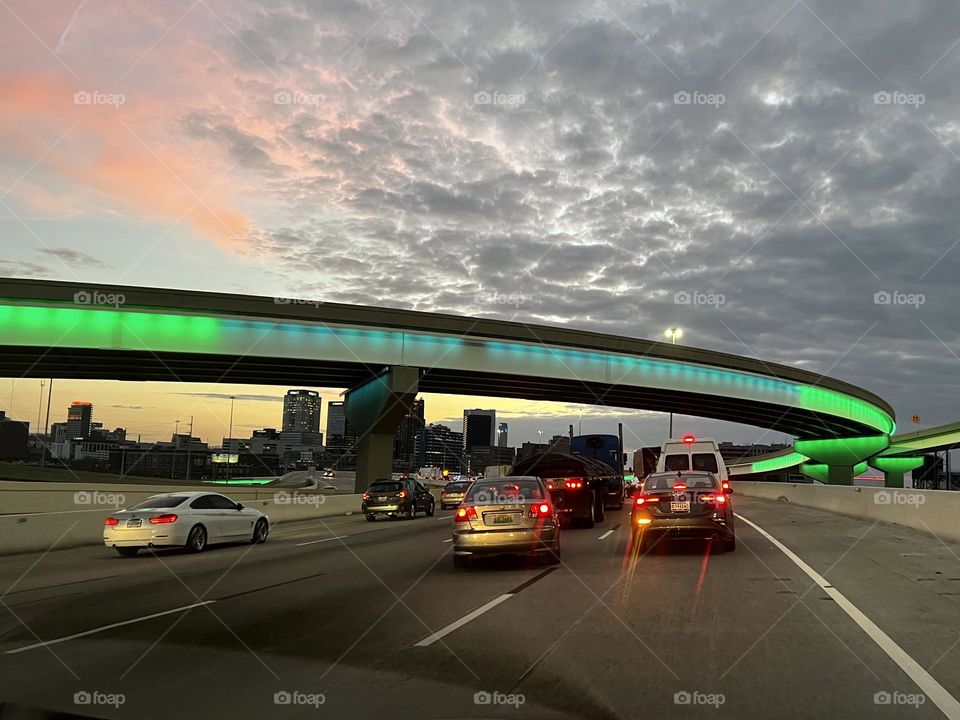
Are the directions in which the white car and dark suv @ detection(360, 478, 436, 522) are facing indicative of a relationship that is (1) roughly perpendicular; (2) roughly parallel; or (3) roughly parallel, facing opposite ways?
roughly parallel

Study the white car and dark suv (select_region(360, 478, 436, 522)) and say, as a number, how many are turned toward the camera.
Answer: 0

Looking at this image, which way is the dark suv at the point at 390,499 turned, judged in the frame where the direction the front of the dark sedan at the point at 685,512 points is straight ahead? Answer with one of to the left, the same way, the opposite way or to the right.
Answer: the same way

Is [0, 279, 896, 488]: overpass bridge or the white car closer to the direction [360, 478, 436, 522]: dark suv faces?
the overpass bridge

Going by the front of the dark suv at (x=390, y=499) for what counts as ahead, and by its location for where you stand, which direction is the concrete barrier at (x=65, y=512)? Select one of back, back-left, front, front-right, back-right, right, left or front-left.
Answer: back

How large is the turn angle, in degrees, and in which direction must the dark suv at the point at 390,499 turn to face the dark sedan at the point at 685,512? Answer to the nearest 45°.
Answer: approximately 135° to its right

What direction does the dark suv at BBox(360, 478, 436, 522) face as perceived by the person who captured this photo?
facing away from the viewer and to the right of the viewer

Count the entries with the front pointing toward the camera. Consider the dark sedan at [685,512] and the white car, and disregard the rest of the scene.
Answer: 0

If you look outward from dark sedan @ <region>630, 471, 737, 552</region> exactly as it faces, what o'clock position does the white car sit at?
The white car is roughly at 9 o'clock from the dark sedan.

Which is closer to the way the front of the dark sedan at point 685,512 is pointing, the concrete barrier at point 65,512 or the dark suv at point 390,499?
the dark suv

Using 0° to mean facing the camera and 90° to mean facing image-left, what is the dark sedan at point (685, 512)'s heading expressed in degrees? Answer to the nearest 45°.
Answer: approximately 180°

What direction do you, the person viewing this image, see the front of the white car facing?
facing away from the viewer and to the right of the viewer

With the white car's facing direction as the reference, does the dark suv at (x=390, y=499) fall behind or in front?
in front

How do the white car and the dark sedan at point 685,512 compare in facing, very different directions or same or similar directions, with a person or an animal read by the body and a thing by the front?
same or similar directions

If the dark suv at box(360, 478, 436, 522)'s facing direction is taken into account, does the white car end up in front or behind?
behind

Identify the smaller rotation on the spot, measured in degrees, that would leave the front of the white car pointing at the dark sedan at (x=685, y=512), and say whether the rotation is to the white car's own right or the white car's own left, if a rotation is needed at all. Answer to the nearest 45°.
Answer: approximately 90° to the white car's own right

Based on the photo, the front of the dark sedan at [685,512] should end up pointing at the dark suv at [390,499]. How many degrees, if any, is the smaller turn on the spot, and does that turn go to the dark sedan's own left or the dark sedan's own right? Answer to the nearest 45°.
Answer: approximately 45° to the dark sedan's own left
